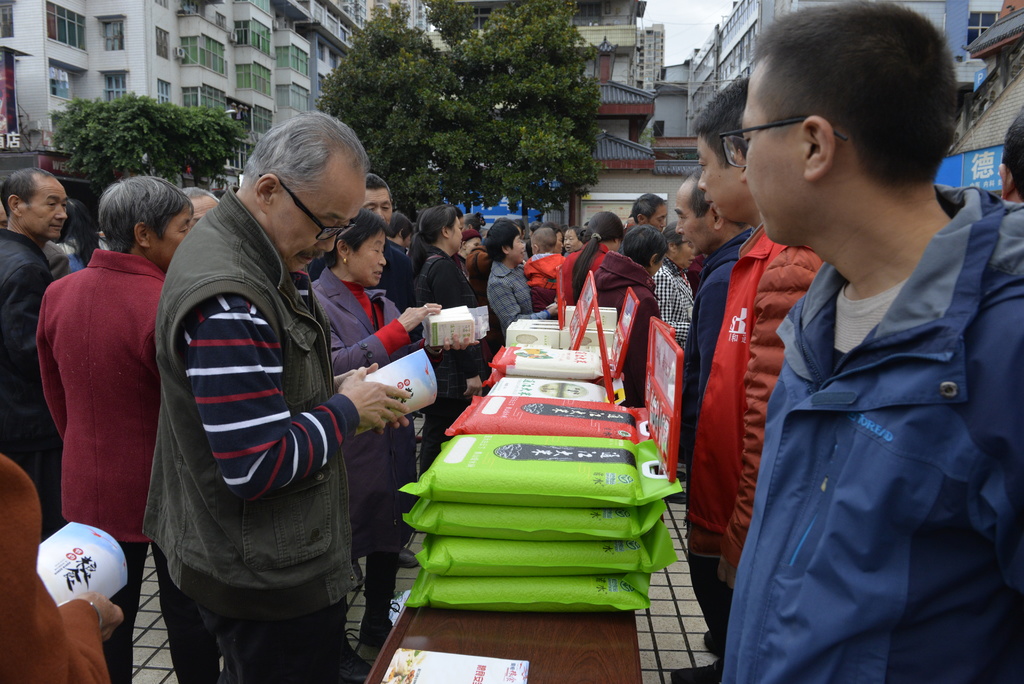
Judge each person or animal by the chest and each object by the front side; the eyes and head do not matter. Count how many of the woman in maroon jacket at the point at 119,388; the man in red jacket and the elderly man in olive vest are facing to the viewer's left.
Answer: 1

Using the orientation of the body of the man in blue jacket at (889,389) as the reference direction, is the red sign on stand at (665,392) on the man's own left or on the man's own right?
on the man's own right

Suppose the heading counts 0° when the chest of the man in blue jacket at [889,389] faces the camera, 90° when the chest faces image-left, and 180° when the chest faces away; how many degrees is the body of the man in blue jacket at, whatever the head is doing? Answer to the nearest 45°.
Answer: approximately 45°

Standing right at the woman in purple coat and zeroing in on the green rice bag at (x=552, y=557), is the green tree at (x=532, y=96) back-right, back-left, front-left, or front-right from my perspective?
back-left

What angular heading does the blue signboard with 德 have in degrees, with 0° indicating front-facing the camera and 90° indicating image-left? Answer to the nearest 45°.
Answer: approximately 45°

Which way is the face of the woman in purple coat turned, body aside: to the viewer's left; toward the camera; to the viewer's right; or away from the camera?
to the viewer's right

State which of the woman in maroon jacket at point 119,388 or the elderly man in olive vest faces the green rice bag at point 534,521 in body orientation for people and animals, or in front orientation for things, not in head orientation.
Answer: the elderly man in olive vest

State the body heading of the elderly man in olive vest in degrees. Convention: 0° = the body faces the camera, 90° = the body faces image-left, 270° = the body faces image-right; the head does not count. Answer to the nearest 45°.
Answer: approximately 270°

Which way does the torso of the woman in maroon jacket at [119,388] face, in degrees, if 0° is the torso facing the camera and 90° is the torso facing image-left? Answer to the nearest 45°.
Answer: approximately 225°

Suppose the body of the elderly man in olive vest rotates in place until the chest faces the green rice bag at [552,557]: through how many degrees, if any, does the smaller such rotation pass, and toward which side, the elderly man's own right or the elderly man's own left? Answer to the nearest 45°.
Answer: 0° — they already face it

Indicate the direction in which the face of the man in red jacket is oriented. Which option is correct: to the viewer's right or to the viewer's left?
to the viewer's left

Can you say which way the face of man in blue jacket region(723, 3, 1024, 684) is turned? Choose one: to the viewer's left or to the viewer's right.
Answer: to the viewer's left

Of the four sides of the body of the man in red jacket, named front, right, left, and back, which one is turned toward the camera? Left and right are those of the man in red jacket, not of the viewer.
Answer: left
